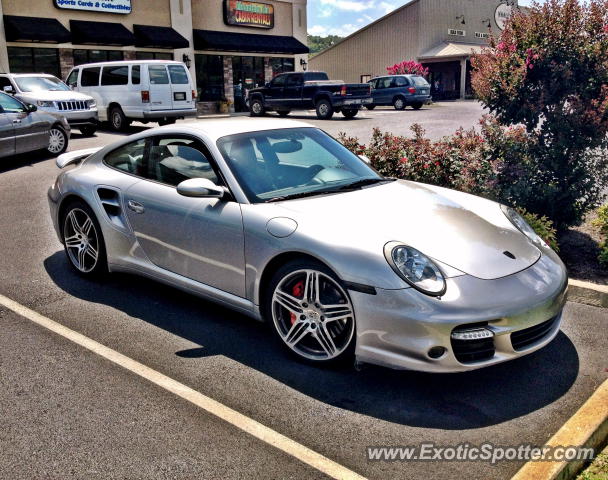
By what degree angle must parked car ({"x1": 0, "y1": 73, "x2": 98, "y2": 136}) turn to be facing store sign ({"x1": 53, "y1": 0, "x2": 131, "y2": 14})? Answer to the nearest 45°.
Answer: approximately 135° to its left

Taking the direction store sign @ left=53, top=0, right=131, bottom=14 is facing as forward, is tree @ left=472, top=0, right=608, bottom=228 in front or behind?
in front

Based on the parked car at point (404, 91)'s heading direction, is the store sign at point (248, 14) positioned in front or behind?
in front

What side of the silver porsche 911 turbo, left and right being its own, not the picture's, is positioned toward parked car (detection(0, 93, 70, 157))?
back

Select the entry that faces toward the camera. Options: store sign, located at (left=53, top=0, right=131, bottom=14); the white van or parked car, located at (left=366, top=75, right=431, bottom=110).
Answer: the store sign

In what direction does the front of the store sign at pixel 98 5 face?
toward the camera

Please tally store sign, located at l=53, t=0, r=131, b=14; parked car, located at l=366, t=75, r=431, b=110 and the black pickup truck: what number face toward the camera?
1

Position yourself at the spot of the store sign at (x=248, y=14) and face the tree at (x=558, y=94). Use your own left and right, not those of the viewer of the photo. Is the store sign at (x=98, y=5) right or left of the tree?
right

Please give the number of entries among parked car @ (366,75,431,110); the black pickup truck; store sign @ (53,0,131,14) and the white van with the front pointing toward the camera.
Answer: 1

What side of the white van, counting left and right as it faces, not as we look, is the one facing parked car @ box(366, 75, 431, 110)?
right

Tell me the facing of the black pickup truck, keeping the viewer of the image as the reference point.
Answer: facing away from the viewer and to the left of the viewer

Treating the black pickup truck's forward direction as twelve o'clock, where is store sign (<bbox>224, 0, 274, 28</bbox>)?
The store sign is roughly at 1 o'clock from the black pickup truck.

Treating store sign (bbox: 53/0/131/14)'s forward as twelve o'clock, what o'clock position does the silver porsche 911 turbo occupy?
The silver porsche 911 turbo is roughly at 12 o'clock from the store sign.

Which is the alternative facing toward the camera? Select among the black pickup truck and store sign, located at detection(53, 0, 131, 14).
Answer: the store sign

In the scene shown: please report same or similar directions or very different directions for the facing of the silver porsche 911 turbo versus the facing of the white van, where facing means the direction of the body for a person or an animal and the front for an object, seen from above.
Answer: very different directions

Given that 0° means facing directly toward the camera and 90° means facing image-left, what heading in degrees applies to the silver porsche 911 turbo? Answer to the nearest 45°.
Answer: approximately 315°

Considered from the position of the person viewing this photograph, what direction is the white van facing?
facing away from the viewer and to the left of the viewer
